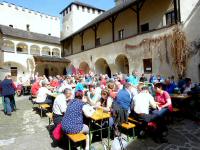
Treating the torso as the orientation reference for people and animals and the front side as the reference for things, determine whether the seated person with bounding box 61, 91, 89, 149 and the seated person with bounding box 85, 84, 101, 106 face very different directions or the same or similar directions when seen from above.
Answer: very different directions

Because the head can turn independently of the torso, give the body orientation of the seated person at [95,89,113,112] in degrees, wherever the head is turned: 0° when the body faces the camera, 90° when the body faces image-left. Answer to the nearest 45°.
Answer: approximately 45°

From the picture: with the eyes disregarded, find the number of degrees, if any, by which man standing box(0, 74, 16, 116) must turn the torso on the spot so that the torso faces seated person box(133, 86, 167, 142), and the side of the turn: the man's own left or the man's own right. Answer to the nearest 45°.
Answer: approximately 135° to the man's own right

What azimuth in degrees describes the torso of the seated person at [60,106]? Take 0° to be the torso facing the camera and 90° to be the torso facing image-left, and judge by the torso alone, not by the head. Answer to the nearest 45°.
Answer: approximately 270°

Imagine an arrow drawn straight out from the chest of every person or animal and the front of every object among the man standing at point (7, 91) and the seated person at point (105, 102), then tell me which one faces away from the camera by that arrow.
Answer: the man standing

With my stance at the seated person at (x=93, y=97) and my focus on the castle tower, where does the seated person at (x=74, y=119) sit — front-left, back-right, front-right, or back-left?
back-left
